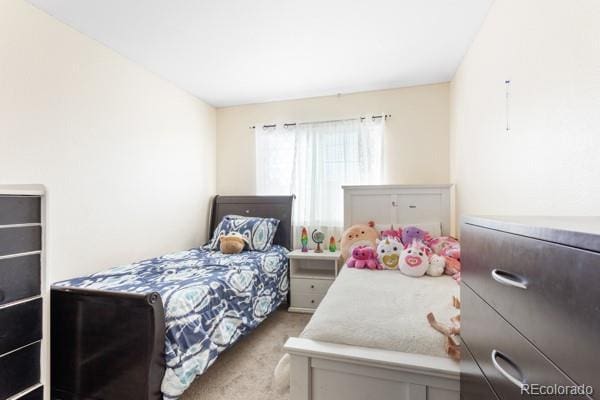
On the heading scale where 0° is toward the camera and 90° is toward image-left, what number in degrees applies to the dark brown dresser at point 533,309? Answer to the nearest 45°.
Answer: approximately 45°

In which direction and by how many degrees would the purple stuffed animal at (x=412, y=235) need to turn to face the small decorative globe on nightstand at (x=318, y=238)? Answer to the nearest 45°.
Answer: approximately 90° to its right

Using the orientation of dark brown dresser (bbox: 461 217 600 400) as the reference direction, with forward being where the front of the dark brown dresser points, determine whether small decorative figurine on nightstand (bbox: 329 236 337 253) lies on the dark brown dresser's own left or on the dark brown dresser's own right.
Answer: on the dark brown dresser's own right

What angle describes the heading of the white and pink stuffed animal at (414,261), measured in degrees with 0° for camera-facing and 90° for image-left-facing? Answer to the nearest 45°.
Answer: approximately 0°

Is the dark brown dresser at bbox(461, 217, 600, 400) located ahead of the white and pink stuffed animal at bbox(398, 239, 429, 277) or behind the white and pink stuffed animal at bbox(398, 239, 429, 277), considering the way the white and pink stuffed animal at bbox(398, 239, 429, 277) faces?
ahead

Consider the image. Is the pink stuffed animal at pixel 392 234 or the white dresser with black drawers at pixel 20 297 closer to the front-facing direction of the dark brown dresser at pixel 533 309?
the white dresser with black drawers

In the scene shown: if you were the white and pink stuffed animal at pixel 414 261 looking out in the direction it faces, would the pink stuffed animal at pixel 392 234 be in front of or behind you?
behind

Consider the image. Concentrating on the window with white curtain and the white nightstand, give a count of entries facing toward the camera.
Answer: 2

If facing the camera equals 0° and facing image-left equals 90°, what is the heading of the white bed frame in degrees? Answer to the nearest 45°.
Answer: approximately 0°

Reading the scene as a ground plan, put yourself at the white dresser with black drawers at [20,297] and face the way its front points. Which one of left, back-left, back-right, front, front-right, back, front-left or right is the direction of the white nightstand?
front-left

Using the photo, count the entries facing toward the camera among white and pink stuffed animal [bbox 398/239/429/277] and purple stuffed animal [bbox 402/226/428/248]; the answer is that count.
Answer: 2
